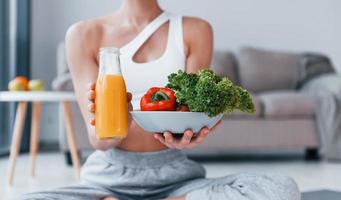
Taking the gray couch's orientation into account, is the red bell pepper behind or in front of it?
in front

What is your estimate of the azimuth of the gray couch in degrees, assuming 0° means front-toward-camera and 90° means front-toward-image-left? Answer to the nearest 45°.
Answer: approximately 0°
